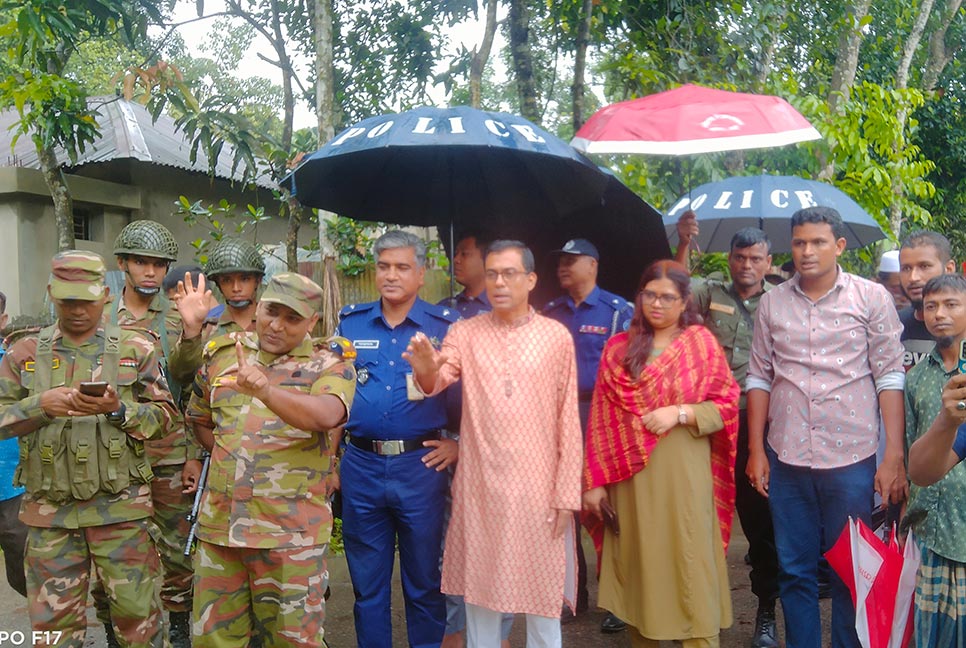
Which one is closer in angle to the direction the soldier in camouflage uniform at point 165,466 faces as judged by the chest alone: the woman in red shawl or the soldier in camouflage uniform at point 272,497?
the soldier in camouflage uniform

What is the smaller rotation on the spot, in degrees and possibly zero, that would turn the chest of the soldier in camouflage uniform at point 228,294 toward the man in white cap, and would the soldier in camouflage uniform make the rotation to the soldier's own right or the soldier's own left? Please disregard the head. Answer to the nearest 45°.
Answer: approximately 90° to the soldier's own left

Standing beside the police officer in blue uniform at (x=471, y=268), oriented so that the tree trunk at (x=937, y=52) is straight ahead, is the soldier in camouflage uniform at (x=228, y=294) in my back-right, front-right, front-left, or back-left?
back-left

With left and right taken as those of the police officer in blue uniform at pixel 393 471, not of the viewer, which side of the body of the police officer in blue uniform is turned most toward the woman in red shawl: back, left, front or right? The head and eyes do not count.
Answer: left

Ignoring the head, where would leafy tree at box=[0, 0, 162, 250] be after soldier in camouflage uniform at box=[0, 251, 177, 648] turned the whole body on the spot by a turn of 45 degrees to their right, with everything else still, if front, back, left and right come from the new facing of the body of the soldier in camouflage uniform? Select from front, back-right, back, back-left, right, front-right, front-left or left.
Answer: back-right

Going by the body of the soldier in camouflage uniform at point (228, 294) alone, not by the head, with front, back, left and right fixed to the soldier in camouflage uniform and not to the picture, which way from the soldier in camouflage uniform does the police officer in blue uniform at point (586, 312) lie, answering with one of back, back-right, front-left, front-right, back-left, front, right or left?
left

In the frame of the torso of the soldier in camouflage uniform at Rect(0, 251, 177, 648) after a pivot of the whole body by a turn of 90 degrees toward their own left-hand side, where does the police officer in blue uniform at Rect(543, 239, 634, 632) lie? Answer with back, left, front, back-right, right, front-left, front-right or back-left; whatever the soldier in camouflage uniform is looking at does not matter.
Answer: front

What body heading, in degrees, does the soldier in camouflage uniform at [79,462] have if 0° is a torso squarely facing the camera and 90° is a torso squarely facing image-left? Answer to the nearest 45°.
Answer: approximately 0°

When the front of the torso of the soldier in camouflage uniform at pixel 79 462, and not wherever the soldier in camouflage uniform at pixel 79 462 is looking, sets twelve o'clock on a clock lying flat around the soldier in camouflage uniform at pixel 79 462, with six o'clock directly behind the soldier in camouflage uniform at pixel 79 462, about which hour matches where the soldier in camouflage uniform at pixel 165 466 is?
the soldier in camouflage uniform at pixel 165 466 is roughly at 7 o'clock from the soldier in camouflage uniform at pixel 79 462.

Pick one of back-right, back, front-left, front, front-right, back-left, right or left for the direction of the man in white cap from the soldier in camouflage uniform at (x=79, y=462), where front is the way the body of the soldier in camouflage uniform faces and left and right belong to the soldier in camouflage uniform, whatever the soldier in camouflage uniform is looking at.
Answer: left

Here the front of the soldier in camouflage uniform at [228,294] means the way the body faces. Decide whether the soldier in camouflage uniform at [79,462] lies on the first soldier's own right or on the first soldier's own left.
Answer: on the first soldier's own right
